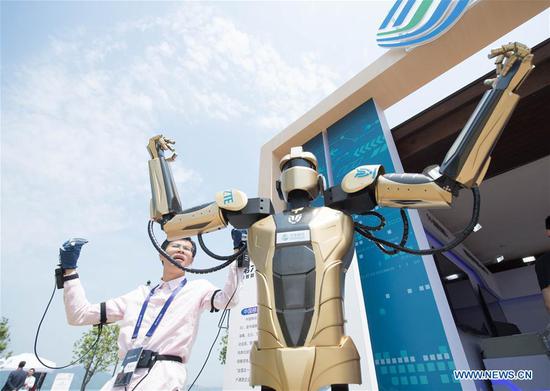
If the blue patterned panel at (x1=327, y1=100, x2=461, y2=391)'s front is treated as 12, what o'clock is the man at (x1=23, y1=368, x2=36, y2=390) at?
The man is roughly at 2 o'clock from the blue patterned panel.

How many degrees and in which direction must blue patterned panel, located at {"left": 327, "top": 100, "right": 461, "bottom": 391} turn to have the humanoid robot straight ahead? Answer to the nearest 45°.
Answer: approximately 45° to its left

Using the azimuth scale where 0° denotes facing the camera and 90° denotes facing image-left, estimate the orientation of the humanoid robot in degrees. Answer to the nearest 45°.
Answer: approximately 0°

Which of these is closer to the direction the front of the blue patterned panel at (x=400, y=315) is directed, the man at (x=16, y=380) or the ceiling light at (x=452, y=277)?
the man

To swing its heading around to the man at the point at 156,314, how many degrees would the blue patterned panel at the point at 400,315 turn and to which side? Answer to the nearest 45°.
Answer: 0° — it already faces them

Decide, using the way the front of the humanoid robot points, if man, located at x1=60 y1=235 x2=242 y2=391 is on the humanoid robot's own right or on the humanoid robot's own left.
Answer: on the humanoid robot's own right

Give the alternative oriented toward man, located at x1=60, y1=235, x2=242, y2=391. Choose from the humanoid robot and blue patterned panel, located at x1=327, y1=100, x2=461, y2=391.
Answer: the blue patterned panel

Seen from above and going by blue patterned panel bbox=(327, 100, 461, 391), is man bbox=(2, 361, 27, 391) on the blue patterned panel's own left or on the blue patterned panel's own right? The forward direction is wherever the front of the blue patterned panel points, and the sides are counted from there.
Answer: on the blue patterned panel's own right

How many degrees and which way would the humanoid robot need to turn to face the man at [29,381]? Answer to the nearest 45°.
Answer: approximately 135° to its right

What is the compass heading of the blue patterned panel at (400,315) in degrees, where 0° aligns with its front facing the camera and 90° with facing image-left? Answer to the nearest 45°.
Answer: approximately 45°
